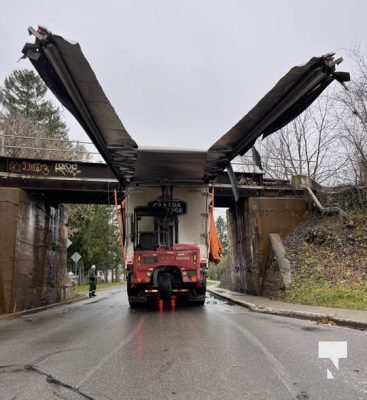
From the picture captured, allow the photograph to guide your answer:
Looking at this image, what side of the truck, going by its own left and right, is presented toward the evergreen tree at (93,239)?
front

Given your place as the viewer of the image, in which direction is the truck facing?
facing away from the viewer
